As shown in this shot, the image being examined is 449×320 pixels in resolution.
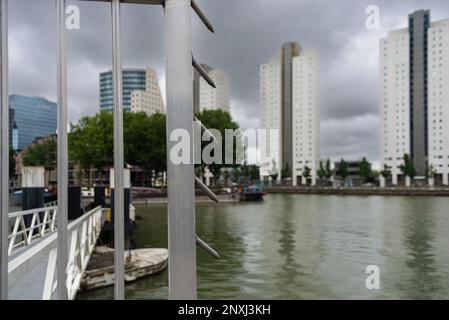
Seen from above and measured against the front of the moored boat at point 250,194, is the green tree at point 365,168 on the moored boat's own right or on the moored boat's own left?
on the moored boat's own left

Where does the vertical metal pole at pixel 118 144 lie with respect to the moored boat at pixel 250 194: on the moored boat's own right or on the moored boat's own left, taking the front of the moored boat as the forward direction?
on the moored boat's own right

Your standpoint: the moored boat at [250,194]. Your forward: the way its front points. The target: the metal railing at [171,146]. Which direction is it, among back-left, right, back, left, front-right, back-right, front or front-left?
right

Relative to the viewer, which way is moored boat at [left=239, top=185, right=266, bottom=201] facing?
to the viewer's right
